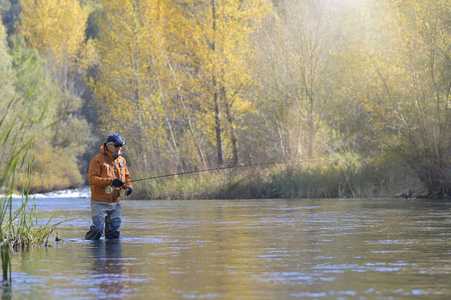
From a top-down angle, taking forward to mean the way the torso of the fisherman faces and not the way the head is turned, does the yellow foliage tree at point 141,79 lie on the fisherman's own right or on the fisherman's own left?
on the fisherman's own left

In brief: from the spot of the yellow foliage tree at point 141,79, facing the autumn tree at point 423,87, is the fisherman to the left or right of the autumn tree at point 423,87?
right

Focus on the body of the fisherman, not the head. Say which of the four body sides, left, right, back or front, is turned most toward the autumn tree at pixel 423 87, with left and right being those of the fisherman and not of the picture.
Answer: left

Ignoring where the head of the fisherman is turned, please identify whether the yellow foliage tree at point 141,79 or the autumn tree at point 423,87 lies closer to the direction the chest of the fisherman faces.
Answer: the autumn tree

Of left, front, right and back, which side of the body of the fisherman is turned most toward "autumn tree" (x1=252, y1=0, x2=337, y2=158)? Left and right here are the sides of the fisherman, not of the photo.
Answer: left

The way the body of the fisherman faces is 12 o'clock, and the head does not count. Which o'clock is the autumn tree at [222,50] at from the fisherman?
The autumn tree is roughly at 8 o'clock from the fisherman.

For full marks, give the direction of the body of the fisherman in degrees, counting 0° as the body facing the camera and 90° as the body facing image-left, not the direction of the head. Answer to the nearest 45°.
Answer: approximately 315°
